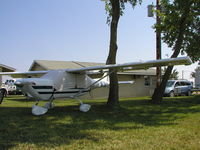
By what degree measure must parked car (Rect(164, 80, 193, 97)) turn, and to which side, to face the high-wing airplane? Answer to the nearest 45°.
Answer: approximately 45° to its left

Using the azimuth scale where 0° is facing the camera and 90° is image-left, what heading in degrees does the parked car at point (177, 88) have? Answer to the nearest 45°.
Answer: approximately 45°

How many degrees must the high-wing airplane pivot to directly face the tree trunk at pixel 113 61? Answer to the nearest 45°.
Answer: approximately 180°

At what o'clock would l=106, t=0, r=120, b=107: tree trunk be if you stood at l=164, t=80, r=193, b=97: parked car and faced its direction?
The tree trunk is roughly at 11 o'clock from the parked car.

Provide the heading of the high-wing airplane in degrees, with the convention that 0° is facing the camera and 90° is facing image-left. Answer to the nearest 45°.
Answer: approximately 45°

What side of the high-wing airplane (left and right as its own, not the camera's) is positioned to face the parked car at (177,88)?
back
